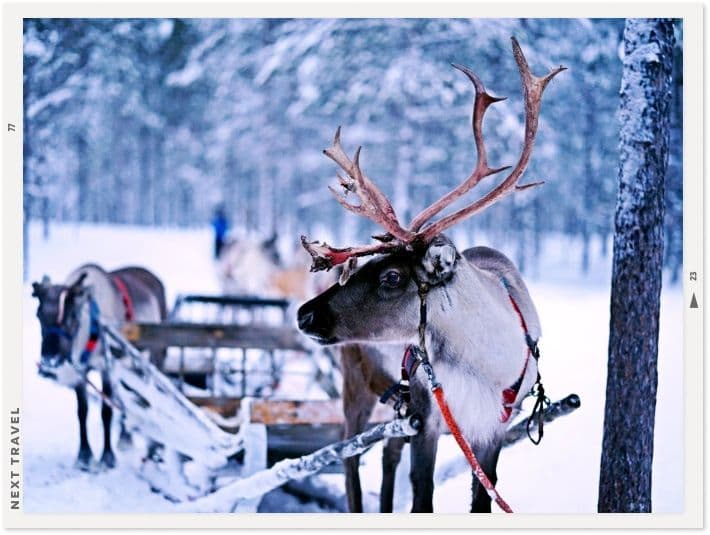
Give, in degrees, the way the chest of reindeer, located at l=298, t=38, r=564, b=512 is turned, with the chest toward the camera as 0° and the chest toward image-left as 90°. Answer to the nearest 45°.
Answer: approximately 45°

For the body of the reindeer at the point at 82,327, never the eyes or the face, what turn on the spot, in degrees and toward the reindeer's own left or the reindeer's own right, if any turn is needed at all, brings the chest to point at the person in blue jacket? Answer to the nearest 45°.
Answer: approximately 135° to the reindeer's own right

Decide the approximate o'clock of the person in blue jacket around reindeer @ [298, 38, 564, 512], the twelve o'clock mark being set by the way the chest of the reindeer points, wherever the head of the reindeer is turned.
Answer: The person in blue jacket is roughly at 4 o'clock from the reindeer.

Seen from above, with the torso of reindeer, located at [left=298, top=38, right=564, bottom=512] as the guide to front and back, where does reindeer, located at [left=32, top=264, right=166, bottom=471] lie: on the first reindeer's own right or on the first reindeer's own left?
on the first reindeer's own right
